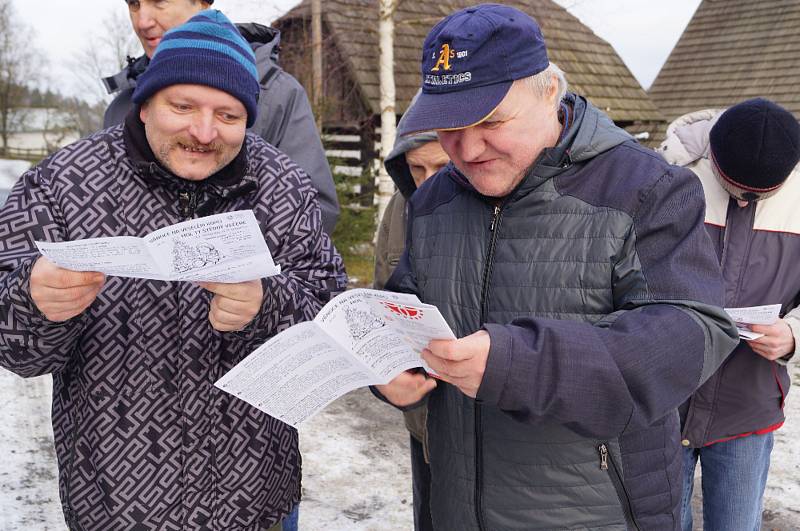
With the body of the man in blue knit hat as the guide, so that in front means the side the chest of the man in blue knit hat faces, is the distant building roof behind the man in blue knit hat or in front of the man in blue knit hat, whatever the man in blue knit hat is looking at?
behind

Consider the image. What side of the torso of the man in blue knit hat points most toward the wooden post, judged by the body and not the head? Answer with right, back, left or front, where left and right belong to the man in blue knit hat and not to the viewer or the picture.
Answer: back

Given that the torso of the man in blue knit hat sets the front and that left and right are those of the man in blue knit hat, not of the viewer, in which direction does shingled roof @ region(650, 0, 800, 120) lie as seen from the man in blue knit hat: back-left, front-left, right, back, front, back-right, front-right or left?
back-left

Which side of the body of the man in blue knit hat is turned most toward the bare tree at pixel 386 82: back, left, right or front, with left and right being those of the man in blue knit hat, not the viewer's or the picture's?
back

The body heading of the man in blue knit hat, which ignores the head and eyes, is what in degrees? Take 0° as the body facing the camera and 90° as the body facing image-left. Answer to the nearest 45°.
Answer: approximately 0°
